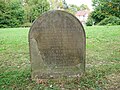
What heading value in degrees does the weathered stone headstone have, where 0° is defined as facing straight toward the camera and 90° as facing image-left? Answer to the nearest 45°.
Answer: approximately 0°

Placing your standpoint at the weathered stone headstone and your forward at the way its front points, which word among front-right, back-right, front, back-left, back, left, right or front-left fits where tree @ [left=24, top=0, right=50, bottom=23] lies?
back
